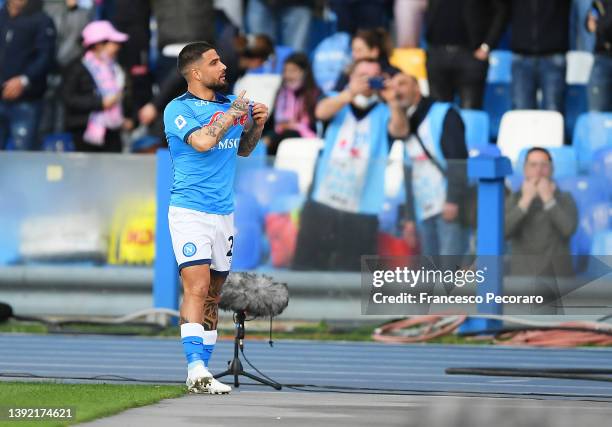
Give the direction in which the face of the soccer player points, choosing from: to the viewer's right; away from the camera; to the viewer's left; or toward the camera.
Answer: to the viewer's right

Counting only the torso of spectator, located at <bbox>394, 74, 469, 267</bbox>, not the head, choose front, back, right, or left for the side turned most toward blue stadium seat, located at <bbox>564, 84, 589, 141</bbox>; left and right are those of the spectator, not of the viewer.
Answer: back

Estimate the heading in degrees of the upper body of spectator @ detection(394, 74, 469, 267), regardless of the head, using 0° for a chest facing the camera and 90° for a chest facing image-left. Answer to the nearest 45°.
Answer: approximately 45°

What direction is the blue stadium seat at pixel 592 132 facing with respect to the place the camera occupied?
facing the viewer

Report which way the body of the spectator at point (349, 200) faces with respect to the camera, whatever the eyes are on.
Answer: toward the camera

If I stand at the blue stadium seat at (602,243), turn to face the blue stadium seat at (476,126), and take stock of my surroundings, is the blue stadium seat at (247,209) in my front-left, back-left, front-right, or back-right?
front-left

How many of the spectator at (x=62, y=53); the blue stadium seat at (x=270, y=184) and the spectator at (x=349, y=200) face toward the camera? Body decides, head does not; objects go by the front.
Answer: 3

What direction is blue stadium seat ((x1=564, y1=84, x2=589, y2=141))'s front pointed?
toward the camera

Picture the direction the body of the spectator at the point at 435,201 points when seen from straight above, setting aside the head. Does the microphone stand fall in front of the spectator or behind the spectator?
in front

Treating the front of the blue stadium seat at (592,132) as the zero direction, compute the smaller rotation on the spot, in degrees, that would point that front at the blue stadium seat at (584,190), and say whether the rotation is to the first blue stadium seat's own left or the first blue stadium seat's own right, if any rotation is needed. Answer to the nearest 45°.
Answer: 0° — it already faces it

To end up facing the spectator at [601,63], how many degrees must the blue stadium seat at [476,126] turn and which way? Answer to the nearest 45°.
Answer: approximately 90° to its left
